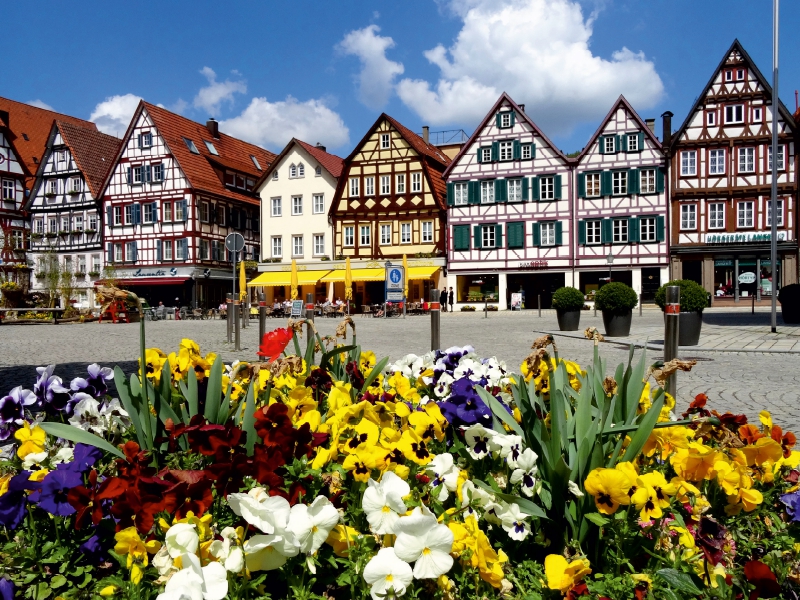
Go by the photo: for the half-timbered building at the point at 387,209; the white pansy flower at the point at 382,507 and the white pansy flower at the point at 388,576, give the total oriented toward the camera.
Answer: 3

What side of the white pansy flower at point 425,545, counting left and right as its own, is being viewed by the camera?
front

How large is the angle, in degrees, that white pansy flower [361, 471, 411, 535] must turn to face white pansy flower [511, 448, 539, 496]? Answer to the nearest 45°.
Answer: approximately 135° to its left

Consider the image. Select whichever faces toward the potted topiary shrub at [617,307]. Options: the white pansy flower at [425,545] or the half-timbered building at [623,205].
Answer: the half-timbered building

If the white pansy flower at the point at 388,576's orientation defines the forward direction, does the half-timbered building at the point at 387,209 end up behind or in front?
behind

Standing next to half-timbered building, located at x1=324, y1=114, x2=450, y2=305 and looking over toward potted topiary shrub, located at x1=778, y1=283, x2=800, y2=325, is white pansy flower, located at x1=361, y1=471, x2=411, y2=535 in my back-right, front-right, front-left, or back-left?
front-right

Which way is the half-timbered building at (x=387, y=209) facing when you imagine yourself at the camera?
facing the viewer

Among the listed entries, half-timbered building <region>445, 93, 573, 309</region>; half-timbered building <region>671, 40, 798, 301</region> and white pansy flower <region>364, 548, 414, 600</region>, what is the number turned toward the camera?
3

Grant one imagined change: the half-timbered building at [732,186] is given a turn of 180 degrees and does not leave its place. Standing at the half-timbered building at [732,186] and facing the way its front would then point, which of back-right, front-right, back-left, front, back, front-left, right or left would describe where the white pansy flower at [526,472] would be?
back

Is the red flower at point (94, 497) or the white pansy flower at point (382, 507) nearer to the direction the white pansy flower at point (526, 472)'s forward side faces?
the white pansy flower

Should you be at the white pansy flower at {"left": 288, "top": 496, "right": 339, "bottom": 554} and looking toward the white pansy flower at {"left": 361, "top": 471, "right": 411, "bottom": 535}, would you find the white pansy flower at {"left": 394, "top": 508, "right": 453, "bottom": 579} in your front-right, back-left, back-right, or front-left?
front-right

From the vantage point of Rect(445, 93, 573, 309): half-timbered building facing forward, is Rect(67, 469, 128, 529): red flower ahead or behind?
ahead

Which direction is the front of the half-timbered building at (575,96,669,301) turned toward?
toward the camera

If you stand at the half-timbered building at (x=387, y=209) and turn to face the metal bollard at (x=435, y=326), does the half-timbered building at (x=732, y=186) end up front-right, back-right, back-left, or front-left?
front-left

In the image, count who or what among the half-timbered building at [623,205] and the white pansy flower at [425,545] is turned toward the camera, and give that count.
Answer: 2
